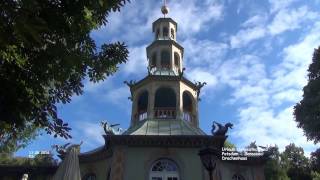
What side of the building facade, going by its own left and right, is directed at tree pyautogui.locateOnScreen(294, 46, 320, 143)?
left

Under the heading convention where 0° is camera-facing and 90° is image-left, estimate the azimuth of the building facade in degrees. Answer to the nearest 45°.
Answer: approximately 0°
